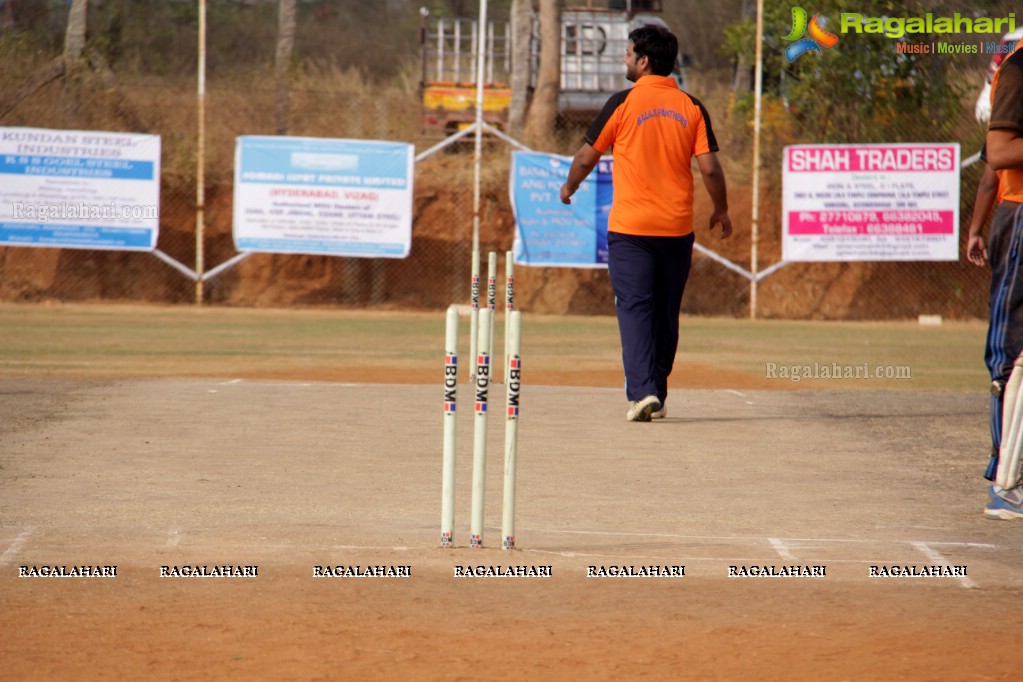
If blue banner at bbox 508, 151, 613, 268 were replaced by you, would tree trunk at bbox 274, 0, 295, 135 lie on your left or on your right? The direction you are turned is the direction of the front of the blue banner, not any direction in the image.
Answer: on your right

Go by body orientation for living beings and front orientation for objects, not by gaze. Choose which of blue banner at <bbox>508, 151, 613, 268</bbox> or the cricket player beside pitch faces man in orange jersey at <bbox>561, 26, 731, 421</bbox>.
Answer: the blue banner

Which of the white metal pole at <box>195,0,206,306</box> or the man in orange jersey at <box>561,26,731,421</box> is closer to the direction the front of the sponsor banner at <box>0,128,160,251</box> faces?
the man in orange jersey

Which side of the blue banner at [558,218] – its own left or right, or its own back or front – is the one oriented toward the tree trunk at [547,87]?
back

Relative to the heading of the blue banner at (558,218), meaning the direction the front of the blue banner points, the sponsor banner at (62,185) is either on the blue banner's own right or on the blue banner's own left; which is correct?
on the blue banner's own right

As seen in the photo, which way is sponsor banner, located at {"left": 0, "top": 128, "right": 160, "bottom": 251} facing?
toward the camera
